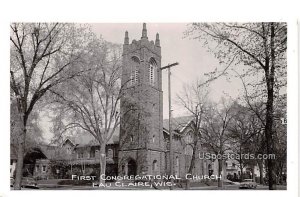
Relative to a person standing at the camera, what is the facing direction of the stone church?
facing the viewer and to the left of the viewer
